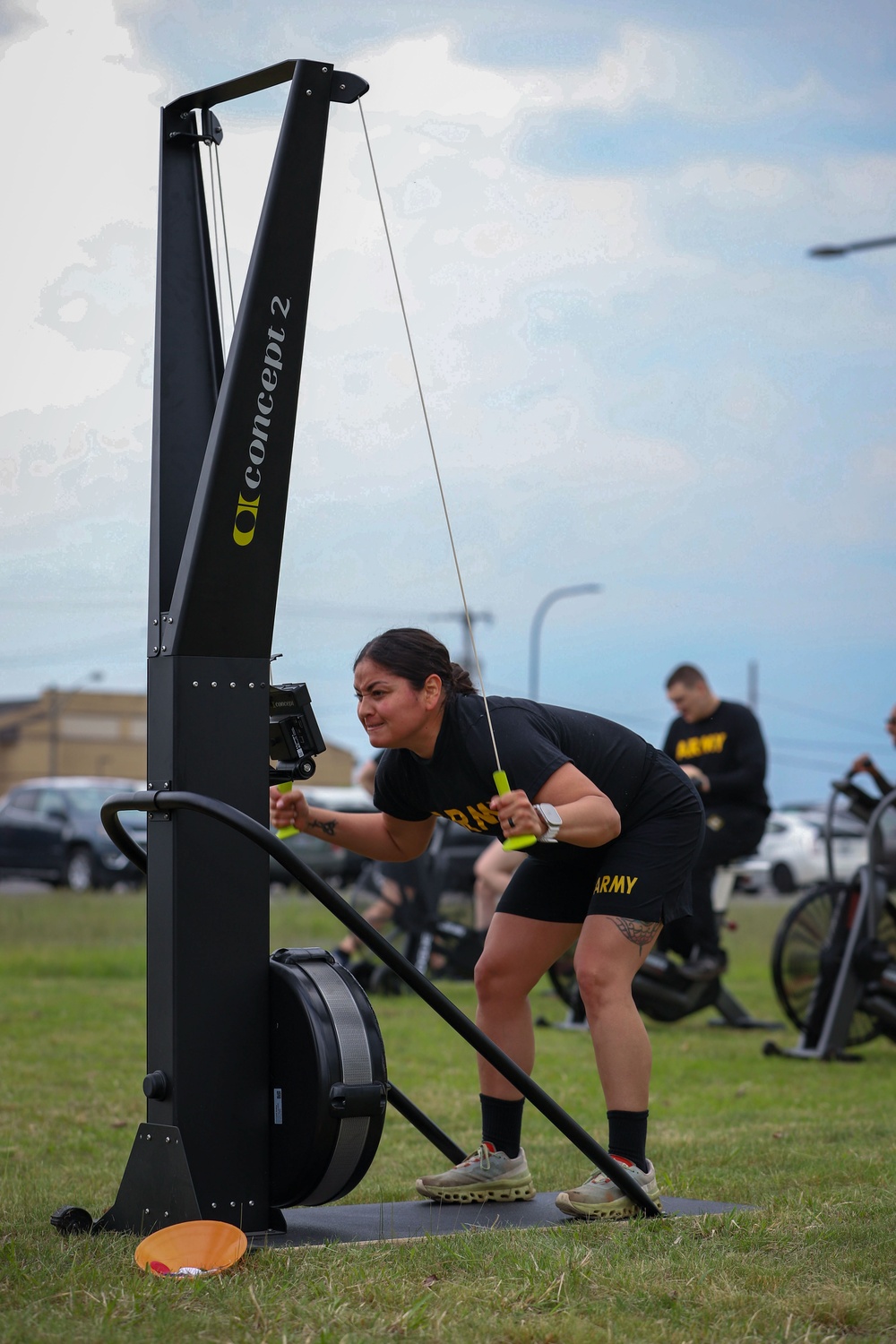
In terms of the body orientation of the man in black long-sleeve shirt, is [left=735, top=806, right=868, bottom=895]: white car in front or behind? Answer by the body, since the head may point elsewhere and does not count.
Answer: behind

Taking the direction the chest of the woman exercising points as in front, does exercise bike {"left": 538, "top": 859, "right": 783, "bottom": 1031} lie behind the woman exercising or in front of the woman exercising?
behind

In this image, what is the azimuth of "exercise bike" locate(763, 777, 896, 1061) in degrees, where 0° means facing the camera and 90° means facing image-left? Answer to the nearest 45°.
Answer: approximately 45°

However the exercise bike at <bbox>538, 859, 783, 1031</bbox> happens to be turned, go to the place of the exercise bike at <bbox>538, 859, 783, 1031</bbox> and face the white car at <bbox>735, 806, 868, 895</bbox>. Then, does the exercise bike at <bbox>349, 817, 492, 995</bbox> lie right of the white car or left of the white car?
left

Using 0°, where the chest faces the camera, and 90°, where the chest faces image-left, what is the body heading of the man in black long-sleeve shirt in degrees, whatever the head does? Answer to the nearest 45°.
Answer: approximately 45°

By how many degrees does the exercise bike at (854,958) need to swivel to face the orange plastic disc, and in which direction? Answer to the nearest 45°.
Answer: approximately 45° to its left

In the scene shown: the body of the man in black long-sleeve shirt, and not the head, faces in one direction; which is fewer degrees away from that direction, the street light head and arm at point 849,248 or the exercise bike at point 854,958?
the exercise bike
